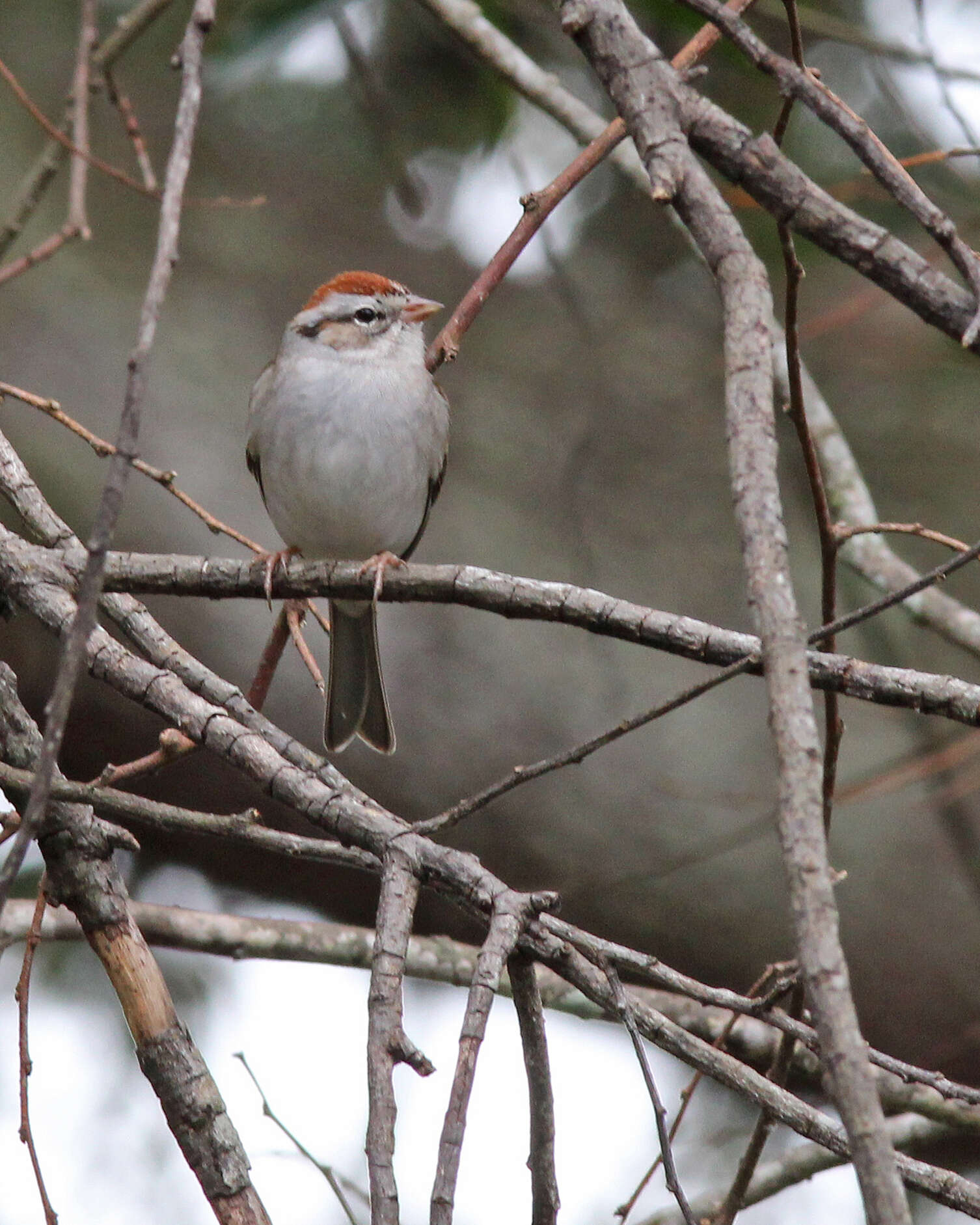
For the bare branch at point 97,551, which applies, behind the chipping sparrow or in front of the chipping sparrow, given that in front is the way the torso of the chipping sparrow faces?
in front

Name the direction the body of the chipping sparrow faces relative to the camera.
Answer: toward the camera
